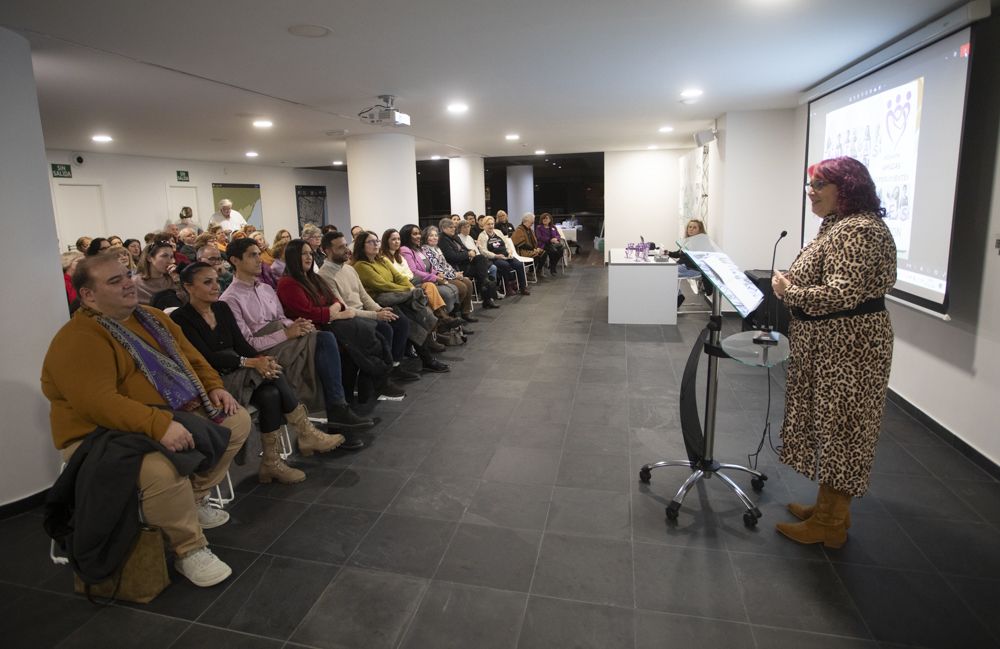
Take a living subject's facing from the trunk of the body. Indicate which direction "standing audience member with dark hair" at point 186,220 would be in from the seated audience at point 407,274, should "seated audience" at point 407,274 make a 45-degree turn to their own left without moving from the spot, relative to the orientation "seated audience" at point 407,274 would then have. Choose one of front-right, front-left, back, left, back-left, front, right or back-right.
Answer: back-left

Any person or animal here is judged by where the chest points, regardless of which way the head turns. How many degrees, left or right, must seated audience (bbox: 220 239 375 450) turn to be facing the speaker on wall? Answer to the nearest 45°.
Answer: approximately 90° to their left

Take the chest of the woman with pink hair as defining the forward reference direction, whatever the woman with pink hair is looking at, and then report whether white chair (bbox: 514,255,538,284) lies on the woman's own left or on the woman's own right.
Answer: on the woman's own right

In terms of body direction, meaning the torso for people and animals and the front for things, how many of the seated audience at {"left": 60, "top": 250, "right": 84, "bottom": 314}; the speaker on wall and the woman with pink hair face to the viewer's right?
1

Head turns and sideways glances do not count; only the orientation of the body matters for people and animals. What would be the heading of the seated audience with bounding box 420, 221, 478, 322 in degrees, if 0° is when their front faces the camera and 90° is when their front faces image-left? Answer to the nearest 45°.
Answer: approximately 315°

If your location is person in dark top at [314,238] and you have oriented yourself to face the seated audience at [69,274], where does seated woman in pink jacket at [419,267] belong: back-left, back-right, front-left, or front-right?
back-left

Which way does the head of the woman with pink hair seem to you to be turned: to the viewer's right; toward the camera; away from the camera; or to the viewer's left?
to the viewer's left

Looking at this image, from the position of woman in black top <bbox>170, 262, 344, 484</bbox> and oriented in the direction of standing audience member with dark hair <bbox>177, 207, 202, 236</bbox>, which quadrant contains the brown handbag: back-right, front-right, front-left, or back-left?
back-left

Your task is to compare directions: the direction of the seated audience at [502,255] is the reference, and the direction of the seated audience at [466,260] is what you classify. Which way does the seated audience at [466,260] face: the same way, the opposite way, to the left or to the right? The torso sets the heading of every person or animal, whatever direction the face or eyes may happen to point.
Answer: the same way

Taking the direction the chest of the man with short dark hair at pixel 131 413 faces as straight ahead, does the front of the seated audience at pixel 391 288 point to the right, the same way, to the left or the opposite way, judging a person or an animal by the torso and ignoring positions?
the same way

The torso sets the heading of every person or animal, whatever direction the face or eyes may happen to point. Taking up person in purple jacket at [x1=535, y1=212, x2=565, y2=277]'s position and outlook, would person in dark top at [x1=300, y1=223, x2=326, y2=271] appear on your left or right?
on your right

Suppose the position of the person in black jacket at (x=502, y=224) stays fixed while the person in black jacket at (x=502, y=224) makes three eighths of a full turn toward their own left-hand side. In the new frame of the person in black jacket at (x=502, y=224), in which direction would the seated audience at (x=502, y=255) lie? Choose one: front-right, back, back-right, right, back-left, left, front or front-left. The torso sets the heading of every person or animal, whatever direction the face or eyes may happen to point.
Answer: back

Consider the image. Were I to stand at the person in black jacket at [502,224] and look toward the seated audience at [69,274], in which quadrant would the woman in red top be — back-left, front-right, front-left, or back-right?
front-left

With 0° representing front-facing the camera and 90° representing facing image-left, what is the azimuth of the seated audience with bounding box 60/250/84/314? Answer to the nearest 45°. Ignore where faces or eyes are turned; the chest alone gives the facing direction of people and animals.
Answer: approximately 270°

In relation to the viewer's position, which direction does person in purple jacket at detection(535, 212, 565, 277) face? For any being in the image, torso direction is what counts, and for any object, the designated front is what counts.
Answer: facing the viewer and to the right of the viewer

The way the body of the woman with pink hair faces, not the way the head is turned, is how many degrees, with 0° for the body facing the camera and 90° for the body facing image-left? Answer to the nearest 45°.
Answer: approximately 90°

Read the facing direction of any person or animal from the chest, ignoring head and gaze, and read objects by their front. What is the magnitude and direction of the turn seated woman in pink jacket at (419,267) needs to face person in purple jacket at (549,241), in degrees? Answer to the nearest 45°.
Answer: approximately 90° to their left
